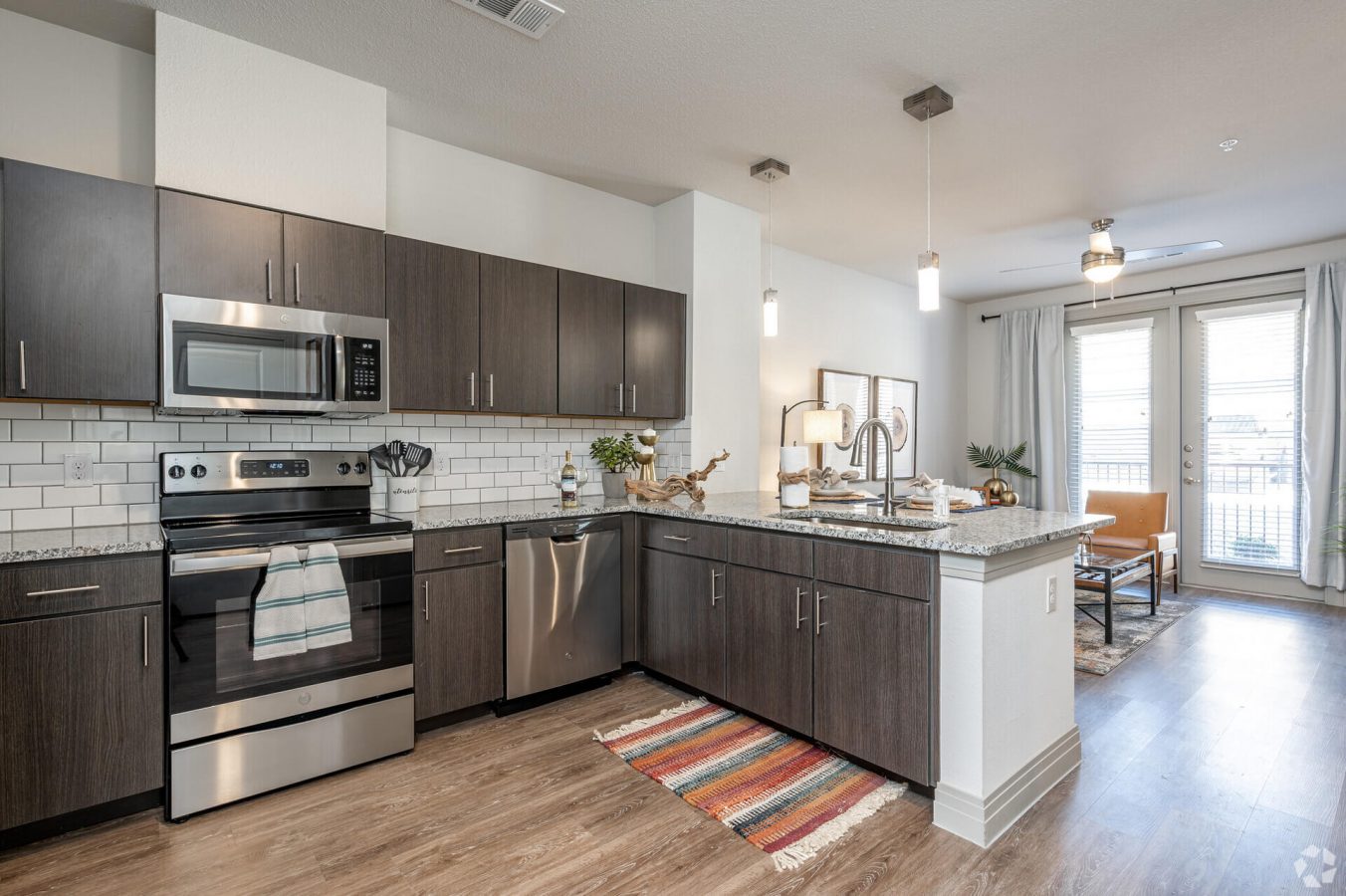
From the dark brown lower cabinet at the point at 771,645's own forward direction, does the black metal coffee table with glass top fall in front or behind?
behind

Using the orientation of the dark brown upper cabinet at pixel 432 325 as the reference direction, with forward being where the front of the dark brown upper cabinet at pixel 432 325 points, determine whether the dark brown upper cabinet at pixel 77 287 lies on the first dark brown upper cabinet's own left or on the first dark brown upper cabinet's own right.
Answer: on the first dark brown upper cabinet's own right

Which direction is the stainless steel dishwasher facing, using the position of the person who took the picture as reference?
facing the viewer and to the right of the viewer

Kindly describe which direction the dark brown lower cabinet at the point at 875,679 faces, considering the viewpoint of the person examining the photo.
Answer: facing the viewer and to the left of the viewer

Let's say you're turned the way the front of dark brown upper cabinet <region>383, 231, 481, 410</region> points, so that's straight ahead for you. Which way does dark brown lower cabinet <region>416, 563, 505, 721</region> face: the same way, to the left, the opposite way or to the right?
the same way

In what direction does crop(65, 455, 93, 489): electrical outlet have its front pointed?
toward the camera

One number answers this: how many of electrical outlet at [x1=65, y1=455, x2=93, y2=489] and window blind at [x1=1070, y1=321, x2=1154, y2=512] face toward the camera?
2

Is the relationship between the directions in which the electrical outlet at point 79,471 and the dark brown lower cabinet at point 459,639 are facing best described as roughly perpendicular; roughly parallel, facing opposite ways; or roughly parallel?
roughly parallel

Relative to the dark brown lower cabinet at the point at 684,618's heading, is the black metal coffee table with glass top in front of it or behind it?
behind

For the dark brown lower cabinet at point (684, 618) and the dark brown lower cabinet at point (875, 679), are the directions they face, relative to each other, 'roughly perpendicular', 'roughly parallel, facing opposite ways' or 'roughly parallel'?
roughly parallel

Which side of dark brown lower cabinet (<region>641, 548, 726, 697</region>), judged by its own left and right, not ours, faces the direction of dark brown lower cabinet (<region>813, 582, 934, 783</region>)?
left

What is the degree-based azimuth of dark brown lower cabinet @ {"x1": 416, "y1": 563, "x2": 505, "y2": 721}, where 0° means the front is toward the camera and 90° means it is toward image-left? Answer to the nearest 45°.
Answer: approximately 315°

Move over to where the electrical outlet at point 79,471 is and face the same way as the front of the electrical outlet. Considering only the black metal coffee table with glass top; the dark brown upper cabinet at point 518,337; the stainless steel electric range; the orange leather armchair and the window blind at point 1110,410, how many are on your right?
0

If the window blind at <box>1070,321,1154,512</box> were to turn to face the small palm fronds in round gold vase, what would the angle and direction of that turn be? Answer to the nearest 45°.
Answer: approximately 90° to its right

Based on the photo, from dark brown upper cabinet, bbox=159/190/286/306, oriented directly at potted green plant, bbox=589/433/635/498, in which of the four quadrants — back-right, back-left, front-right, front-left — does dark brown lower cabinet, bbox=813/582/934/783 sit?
front-right
